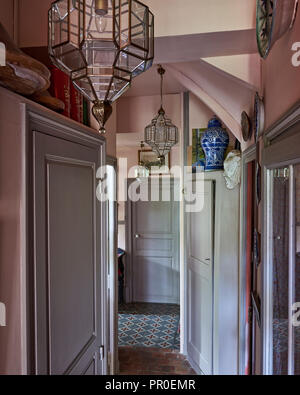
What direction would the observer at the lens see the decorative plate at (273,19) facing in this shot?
facing to the left of the viewer

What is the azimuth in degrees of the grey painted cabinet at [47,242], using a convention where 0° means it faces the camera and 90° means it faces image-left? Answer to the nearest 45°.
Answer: approximately 315°

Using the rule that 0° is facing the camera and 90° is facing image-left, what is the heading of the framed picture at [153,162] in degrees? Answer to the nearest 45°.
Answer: approximately 0°

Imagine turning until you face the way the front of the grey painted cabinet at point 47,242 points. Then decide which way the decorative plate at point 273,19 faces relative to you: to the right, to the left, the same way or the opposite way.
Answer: the opposite way

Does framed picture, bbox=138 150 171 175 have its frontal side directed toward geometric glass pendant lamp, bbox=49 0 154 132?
yes

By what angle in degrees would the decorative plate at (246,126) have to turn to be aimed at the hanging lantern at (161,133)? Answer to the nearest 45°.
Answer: approximately 45° to its right

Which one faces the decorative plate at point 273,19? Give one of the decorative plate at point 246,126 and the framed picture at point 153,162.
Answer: the framed picture

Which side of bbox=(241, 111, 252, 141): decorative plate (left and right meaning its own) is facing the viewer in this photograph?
left

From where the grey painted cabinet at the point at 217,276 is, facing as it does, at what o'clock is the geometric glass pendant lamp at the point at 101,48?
The geometric glass pendant lamp is roughly at 11 o'clock from the grey painted cabinet.

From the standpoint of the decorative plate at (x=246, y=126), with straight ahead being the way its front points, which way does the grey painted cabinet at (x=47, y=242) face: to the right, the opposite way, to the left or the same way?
the opposite way
